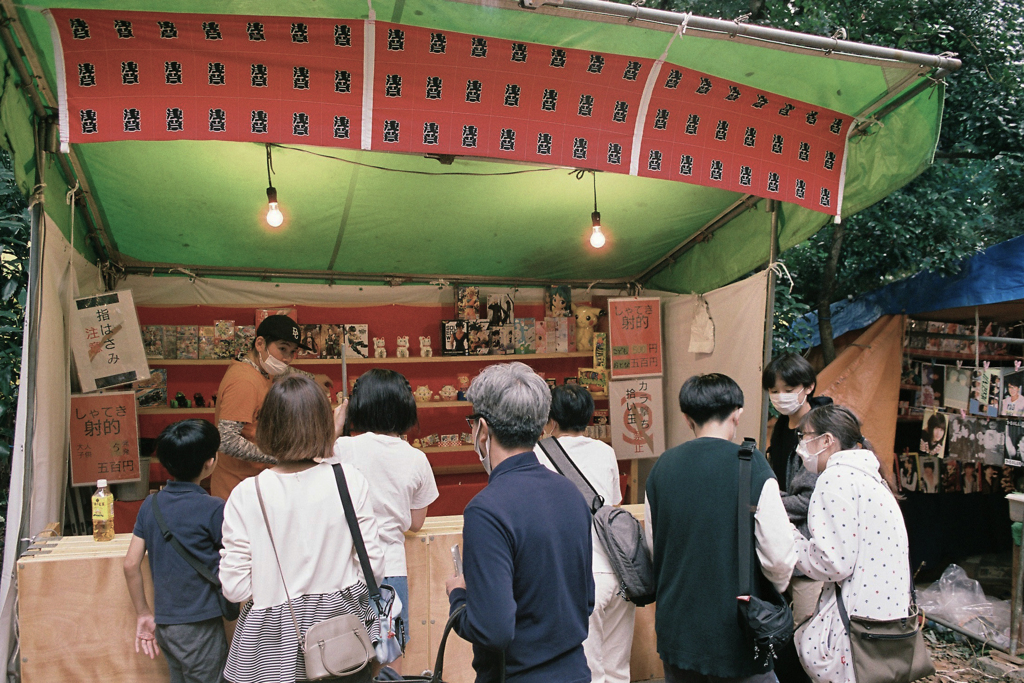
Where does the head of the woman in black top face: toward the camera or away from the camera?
toward the camera

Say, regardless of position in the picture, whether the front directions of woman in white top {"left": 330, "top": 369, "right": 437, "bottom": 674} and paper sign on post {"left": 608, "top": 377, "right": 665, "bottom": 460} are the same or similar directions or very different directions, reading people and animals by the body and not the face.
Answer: very different directions

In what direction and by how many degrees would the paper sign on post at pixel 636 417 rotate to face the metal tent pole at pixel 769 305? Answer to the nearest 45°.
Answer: approximately 45° to its left

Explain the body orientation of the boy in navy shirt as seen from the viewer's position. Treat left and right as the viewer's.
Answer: facing away from the viewer and to the right of the viewer

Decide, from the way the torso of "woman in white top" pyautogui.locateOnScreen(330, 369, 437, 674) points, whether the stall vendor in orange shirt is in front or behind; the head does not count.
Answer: in front

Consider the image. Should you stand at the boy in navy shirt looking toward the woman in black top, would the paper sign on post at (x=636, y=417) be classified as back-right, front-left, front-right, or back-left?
front-left

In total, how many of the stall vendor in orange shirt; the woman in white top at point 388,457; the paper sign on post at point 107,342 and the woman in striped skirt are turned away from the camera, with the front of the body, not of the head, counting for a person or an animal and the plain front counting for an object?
2

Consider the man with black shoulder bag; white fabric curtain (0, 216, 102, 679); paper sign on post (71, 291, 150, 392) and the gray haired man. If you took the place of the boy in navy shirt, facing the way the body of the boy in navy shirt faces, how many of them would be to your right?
2

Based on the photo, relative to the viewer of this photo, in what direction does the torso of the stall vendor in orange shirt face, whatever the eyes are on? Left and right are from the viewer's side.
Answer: facing the viewer and to the right of the viewer

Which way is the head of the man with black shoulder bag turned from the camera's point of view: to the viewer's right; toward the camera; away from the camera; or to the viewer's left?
away from the camera

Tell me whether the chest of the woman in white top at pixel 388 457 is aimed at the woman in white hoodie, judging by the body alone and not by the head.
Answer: no

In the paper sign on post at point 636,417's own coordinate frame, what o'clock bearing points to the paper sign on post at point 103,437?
the paper sign on post at point 103,437 is roughly at 2 o'clock from the paper sign on post at point 636,417.

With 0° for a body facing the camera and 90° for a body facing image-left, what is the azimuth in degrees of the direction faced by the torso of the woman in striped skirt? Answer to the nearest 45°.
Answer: approximately 180°

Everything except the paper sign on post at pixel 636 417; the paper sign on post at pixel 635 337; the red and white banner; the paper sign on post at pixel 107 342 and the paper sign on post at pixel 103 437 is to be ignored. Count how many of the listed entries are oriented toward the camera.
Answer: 5

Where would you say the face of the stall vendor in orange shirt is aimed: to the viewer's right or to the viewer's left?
to the viewer's right

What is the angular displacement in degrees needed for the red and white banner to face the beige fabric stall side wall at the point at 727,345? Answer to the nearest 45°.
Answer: approximately 135° to its left

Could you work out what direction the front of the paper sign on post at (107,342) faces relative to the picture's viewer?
facing the viewer

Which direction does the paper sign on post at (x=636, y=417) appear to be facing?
toward the camera

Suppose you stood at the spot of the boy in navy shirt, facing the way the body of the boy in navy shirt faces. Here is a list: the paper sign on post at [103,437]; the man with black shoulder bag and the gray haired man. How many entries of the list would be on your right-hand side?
2

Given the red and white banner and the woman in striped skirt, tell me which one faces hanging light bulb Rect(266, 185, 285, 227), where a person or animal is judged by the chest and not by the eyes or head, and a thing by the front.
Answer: the woman in striped skirt
